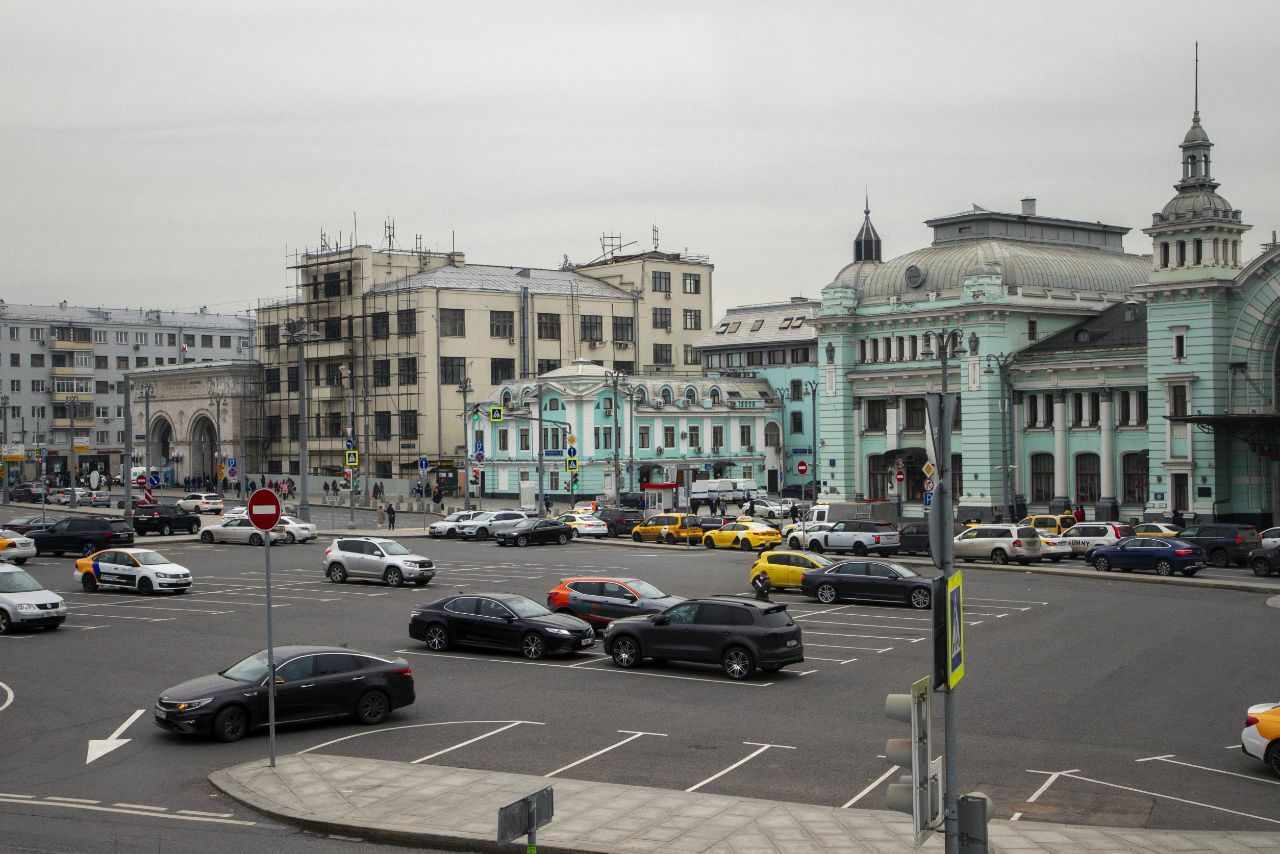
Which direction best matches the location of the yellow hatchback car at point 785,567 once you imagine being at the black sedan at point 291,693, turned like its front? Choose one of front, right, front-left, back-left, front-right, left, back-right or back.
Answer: back

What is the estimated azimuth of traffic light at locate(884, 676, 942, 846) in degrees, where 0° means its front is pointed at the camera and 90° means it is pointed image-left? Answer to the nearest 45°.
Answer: approximately 90°

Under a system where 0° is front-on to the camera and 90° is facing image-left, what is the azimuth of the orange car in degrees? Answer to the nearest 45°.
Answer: approximately 315°

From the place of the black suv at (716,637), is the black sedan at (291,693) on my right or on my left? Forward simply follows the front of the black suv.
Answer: on my left

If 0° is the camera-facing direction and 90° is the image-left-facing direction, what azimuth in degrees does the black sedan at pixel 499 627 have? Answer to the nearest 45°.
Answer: approximately 315°

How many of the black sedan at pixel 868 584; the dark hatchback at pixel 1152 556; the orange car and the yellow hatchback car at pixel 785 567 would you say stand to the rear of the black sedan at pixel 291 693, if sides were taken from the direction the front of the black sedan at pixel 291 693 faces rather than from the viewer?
4

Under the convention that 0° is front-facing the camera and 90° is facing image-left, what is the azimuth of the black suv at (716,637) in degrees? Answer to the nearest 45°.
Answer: approximately 135°
